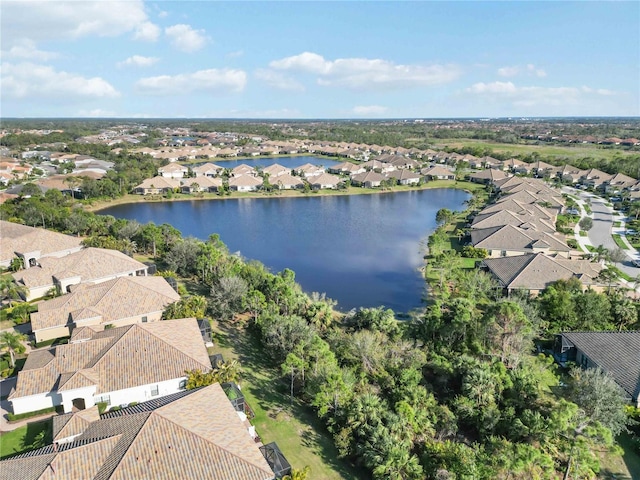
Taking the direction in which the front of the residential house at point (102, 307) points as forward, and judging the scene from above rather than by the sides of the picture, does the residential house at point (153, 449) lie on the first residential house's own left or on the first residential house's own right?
on the first residential house's own left

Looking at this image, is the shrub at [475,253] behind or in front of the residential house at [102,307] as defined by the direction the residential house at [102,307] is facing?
behind

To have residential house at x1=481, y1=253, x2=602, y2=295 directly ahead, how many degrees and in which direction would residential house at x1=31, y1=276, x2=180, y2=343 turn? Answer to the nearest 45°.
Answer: approximately 180°

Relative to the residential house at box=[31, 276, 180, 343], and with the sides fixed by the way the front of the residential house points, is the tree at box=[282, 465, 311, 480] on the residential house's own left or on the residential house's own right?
on the residential house's own left

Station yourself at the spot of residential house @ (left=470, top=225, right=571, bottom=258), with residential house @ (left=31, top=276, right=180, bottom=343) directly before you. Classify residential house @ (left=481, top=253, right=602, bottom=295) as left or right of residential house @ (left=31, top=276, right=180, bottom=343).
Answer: left

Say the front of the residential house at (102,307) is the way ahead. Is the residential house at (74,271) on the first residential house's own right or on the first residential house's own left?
on the first residential house's own right

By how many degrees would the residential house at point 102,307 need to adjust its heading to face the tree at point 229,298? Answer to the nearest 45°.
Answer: approximately 180°

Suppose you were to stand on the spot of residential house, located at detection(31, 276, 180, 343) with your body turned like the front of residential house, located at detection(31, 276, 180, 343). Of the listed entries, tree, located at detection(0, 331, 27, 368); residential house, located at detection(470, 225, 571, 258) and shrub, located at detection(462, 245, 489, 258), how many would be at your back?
2

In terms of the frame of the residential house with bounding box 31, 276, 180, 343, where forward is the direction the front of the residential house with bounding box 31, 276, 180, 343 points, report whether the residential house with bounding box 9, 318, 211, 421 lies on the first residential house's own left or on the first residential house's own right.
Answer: on the first residential house's own left

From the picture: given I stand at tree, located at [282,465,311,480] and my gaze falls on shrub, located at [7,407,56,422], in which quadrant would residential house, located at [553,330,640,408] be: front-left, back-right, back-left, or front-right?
back-right

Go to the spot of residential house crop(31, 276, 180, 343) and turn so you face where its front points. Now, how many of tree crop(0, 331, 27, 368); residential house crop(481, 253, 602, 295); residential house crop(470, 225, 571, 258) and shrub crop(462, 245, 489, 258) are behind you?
3

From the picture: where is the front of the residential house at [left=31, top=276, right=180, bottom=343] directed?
to the viewer's left

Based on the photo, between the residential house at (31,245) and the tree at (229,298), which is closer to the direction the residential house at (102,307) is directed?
the residential house
